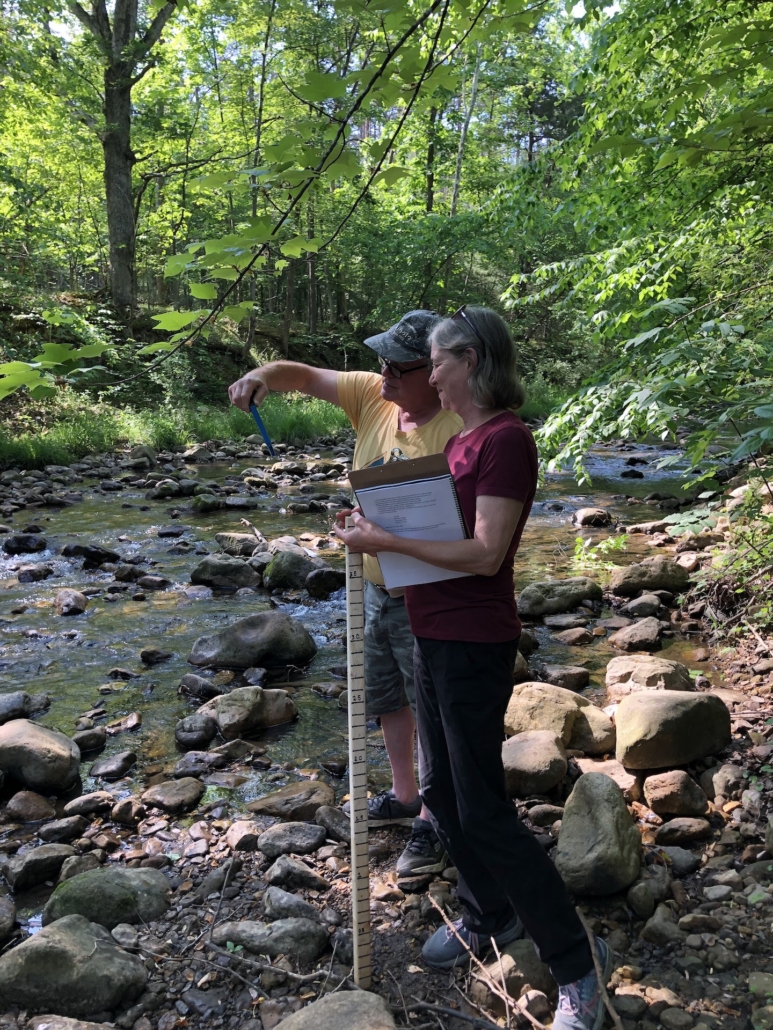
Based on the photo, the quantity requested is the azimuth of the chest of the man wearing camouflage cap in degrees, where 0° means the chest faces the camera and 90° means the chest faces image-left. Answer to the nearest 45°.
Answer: approximately 45°

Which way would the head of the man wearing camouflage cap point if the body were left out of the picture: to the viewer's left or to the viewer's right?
to the viewer's left

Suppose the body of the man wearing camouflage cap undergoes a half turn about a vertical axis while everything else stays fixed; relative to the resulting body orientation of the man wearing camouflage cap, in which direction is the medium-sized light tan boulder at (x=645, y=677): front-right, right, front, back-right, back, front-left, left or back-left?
front

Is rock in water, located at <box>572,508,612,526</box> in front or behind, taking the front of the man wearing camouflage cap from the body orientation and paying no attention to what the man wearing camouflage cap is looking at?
behind

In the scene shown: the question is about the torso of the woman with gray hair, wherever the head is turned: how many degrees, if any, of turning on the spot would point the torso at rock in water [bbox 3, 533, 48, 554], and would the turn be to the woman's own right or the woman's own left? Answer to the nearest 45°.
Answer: approximately 45° to the woman's own right

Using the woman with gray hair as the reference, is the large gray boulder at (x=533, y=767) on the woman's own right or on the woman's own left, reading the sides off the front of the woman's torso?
on the woman's own right

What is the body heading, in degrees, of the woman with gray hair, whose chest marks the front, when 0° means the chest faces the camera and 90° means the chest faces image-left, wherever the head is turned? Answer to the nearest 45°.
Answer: approximately 90°

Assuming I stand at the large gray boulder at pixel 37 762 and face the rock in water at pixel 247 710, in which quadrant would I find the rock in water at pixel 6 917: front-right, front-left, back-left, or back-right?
back-right

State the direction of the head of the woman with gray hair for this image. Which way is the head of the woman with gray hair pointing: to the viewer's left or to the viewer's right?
to the viewer's left
